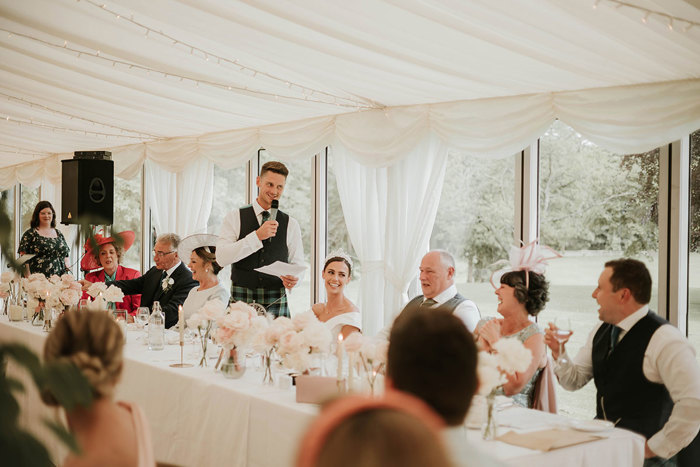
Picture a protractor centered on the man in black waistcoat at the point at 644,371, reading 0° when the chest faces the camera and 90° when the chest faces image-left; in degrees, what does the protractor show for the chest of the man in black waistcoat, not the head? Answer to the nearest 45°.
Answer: approximately 45°

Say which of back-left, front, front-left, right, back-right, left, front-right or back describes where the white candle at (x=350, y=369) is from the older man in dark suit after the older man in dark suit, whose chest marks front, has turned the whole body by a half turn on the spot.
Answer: back-right

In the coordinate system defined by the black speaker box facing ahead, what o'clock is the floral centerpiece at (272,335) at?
The floral centerpiece is roughly at 10 o'clock from the black speaker box.

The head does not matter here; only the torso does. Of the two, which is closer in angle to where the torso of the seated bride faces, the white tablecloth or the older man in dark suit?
the white tablecloth

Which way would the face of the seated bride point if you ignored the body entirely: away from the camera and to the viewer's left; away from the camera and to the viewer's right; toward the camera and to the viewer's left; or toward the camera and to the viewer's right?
toward the camera and to the viewer's left

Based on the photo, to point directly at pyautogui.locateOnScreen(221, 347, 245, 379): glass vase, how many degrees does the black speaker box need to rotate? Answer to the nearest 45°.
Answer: approximately 45° to its left

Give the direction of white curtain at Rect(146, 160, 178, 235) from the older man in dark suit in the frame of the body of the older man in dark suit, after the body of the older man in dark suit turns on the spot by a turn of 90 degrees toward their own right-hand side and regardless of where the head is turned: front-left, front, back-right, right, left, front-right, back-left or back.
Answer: front-right

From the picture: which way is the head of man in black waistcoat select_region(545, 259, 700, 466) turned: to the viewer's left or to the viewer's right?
to the viewer's left

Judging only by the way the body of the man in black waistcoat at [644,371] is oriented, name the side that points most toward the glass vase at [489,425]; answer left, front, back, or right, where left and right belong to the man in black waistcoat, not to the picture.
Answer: front

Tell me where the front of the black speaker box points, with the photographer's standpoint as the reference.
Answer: facing the viewer and to the left of the viewer

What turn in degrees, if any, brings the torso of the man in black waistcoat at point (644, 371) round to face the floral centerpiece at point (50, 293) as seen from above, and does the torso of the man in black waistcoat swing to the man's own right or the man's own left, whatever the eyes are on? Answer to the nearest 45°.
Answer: approximately 45° to the man's own right

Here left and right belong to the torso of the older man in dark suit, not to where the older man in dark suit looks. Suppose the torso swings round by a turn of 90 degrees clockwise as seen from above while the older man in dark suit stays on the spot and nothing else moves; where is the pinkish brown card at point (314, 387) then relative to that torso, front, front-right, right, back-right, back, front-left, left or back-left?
back-left

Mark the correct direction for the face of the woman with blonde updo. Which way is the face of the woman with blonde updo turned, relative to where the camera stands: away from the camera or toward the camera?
away from the camera

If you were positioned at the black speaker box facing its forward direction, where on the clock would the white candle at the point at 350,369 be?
The white candle is roughly at 10 o'clock from the black speaker box.
